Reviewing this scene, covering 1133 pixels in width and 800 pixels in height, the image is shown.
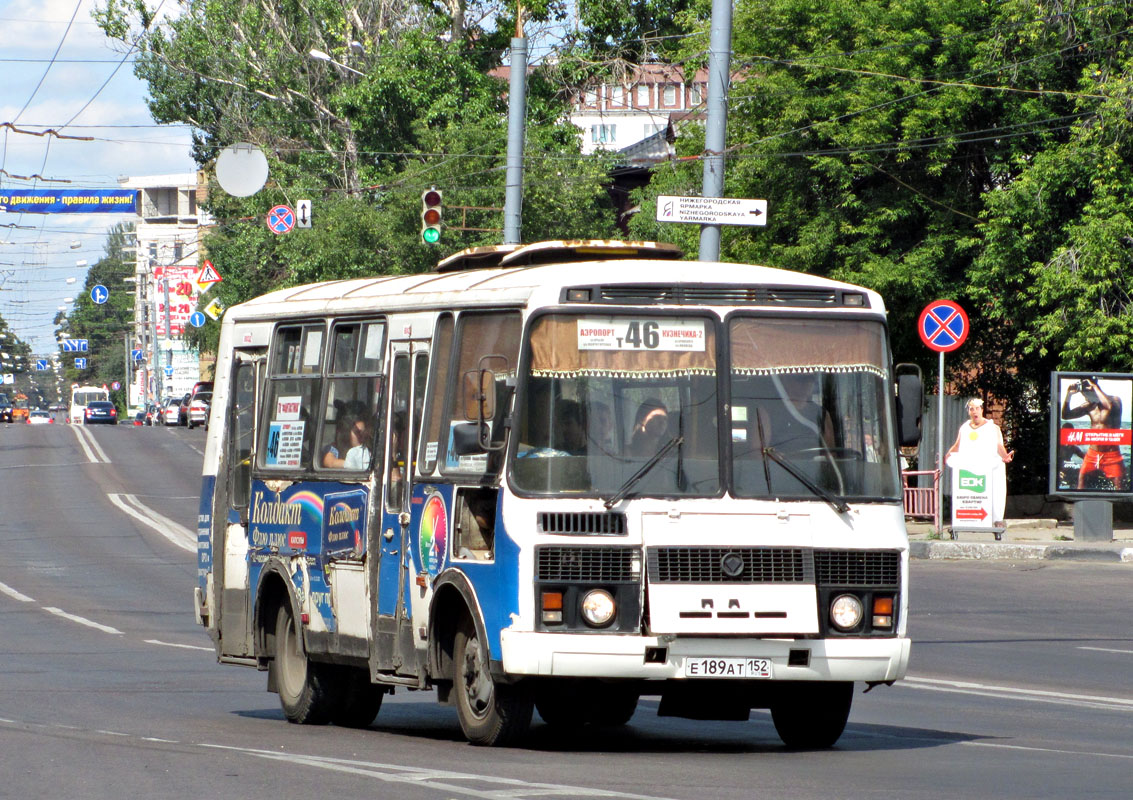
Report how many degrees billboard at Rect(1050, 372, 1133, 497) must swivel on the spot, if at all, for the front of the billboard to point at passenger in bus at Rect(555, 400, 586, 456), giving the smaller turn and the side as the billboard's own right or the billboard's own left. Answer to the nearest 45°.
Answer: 0° — it already faces them

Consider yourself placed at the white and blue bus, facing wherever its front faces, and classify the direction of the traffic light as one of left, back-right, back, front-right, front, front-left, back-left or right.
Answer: back-left

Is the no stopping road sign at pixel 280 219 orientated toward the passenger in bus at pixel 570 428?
yes

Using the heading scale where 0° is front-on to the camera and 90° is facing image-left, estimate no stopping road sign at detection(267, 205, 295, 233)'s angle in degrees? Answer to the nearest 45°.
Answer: approximately 0°

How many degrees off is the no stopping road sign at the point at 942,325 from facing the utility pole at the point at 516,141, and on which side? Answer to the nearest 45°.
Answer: approximately 90° to its right

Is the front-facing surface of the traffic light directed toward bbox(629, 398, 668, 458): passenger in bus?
yes
